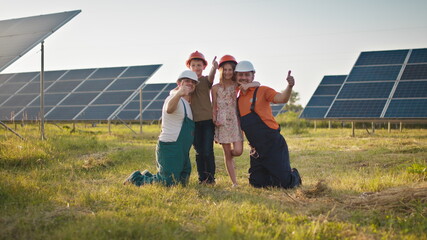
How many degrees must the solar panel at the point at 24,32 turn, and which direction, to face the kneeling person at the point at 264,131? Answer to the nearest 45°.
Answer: approximately 90° to its left

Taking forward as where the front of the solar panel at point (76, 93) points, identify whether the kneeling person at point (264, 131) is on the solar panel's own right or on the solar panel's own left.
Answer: on the solar panel's own left

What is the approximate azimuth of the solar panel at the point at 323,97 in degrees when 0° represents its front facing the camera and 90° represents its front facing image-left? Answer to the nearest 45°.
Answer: approximately 45°

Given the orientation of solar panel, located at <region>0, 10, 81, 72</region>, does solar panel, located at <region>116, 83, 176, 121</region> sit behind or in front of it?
behind

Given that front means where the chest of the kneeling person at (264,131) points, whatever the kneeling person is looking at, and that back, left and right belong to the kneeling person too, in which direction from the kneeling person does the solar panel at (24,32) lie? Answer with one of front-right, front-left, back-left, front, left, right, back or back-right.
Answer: right

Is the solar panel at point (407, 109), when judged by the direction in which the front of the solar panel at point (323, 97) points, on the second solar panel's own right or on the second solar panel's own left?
on the second solar panel's own left
